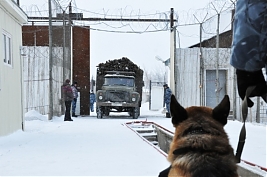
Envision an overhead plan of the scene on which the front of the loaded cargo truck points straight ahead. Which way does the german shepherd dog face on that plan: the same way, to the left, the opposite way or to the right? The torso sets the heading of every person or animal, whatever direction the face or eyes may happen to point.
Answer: the opposite way

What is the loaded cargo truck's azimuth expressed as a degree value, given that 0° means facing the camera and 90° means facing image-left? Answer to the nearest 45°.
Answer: approximately 0°

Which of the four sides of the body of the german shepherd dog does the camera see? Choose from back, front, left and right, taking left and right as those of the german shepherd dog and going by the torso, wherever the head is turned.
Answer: back

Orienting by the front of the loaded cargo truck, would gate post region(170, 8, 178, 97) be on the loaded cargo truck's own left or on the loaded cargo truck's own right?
on the loaded cargo truck's own left

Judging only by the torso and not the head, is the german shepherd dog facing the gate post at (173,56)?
yes

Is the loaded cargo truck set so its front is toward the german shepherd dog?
yes
